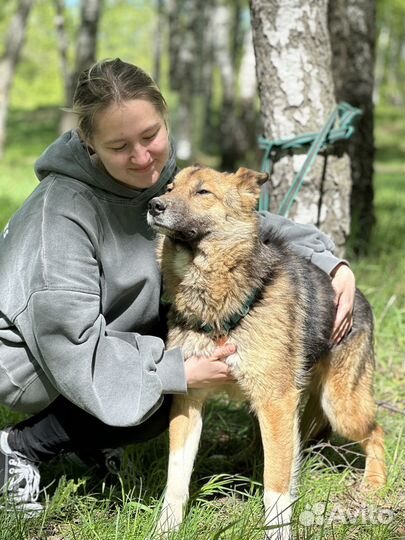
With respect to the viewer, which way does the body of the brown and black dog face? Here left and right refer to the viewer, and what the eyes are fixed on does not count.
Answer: facing the viewer and to the left of the viewer

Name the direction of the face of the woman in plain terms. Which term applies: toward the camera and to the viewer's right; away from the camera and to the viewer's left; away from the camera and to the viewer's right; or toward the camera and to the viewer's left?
toward the camera and to the viewer's right

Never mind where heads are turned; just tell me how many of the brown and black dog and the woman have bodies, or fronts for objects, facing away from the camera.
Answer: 0

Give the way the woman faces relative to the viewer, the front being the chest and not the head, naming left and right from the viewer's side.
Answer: facing the viewer and to the right of the viewer
